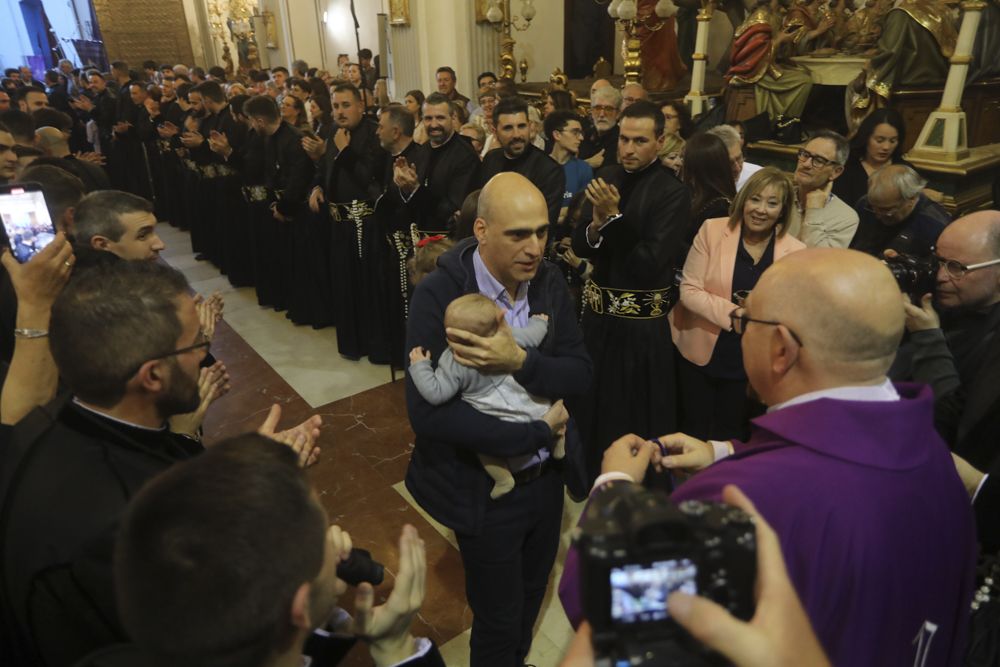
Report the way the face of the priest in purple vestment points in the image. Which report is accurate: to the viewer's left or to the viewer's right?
to the viewer's left

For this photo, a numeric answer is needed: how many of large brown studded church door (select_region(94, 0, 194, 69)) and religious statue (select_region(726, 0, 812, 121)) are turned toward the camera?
1

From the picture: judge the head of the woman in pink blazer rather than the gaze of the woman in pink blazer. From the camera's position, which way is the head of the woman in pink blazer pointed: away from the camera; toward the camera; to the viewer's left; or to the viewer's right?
toward the camera

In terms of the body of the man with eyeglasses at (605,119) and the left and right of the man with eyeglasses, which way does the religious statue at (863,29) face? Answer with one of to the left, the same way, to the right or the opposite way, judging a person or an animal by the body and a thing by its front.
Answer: the same way

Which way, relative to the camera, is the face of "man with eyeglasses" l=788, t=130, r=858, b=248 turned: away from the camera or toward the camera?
toward the camera

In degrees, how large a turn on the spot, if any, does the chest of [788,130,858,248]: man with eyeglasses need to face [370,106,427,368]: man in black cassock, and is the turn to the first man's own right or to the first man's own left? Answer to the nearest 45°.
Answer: approximately 45° to the first man's own right

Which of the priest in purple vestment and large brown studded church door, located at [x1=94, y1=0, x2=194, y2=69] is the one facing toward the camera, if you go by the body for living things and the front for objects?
the large brown studded church door

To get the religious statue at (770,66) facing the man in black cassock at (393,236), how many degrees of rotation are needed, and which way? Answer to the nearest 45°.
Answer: approximately 135° to its right

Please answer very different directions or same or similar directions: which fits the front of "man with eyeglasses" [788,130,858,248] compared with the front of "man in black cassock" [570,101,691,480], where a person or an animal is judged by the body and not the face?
same or similar directions

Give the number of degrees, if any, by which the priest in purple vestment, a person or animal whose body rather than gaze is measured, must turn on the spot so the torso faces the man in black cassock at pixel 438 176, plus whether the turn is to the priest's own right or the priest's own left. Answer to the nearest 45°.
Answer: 0° — they already face them

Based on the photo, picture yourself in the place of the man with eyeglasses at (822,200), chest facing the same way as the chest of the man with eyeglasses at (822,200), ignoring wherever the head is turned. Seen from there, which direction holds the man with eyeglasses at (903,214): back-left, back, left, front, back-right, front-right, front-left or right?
left

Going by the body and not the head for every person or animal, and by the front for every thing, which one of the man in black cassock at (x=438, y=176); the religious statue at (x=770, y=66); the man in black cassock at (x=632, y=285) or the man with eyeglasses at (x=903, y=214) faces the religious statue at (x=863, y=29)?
the religious statue at (x=770, y=66)

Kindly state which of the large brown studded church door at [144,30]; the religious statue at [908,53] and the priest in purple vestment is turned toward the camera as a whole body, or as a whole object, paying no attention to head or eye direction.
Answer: the large brown studded church door

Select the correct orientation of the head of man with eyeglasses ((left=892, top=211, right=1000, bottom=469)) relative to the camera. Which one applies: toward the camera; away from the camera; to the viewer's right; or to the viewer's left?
to the viewer's left
